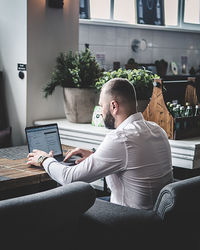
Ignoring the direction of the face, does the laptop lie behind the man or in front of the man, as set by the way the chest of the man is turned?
in front

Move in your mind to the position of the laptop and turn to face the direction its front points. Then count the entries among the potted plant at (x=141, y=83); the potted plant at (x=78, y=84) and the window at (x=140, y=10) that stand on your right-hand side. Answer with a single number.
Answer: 0

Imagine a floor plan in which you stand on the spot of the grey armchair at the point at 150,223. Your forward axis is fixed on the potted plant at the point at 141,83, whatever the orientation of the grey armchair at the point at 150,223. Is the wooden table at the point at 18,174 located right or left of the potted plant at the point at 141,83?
left

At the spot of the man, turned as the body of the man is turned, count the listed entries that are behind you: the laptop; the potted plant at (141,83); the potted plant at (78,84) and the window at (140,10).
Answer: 0

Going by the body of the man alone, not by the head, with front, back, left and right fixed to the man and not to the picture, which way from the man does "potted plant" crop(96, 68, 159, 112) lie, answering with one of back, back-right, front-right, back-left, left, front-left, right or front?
front-right

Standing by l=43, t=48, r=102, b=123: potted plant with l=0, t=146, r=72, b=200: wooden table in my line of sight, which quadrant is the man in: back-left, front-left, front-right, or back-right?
front-left

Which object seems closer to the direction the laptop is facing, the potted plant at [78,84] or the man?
the man

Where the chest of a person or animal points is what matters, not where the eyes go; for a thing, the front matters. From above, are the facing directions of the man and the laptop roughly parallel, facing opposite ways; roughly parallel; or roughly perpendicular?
roughly parallel, facing opposite ways

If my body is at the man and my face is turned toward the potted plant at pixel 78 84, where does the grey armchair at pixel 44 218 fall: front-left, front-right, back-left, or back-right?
back-left

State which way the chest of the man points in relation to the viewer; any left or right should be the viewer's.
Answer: facing away from the viewer and to the left of the viewer

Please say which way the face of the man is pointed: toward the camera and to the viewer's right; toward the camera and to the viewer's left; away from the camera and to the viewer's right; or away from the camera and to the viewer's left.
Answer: away from the camera and to the viewer's left

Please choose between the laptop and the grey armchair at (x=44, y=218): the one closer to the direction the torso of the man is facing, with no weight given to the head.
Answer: the laptop

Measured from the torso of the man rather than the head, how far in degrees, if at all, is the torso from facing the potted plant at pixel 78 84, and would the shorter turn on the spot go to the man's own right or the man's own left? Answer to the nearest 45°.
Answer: approximately 45° to the man's own right

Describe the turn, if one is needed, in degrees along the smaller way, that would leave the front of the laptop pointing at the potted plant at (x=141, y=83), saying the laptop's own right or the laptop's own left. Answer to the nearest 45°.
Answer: approximately 90° to the laptop's own left

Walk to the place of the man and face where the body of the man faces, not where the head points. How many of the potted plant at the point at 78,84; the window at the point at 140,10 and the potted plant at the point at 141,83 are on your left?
0

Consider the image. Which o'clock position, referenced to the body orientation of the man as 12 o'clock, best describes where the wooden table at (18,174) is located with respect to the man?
The wooden table is roughly at 11 o'clock from the man.

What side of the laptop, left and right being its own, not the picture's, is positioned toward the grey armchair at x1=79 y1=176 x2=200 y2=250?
front
